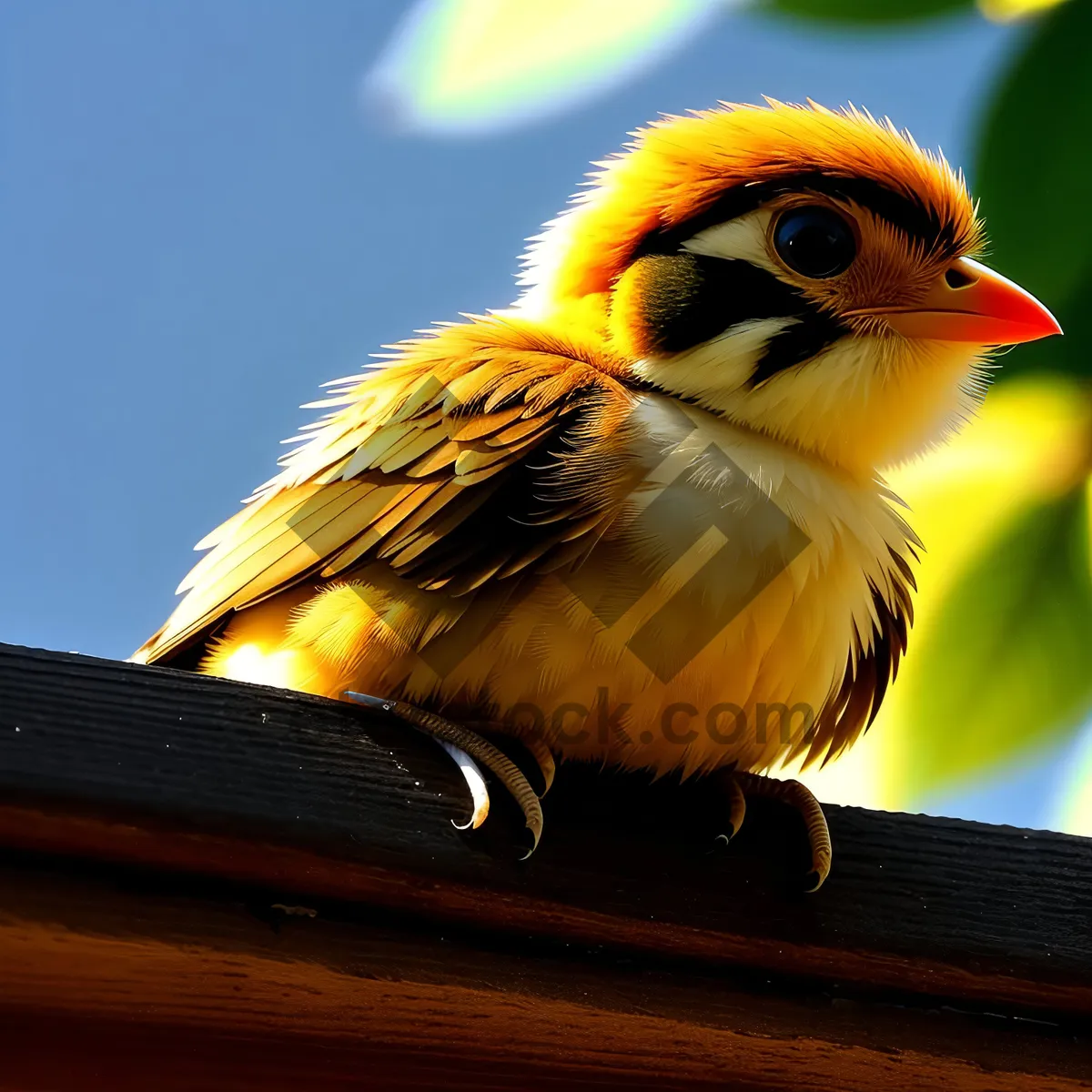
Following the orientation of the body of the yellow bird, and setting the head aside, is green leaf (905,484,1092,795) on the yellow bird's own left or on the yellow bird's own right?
on the yellow bird's own left

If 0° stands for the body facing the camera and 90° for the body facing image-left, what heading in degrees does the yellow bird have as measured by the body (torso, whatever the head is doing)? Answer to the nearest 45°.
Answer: approximately 315°

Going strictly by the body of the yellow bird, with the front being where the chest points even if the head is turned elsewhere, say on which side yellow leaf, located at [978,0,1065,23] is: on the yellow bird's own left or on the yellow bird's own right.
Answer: on the yellow bird's own left
